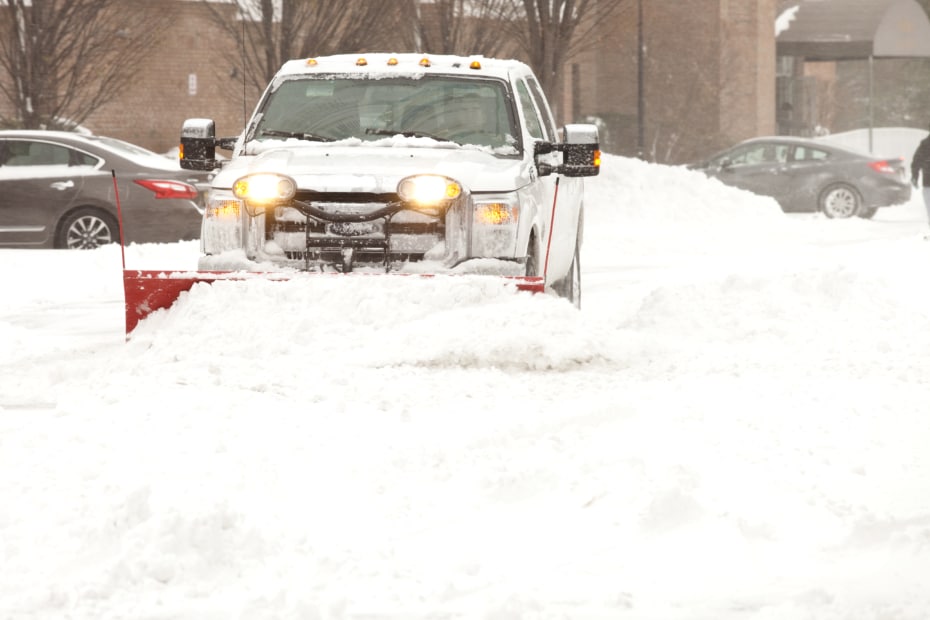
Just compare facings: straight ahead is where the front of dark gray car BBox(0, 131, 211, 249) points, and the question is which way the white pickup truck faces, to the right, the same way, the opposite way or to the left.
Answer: to the left

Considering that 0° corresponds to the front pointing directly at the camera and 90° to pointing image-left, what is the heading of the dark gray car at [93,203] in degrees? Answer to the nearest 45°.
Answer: approximately 90°

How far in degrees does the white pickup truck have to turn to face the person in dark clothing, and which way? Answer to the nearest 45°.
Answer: approximately 135° to its left

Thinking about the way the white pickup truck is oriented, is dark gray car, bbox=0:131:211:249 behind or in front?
behind

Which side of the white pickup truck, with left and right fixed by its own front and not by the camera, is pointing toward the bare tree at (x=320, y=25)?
back

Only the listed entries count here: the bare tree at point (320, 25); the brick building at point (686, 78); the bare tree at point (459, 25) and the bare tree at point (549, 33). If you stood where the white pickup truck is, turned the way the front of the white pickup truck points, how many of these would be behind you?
4

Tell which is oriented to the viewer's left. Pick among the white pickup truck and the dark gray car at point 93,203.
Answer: the dark gray car

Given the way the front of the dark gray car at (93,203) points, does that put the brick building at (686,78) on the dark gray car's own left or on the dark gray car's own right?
on the dark gray car's own right

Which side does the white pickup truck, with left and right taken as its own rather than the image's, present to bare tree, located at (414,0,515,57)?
back

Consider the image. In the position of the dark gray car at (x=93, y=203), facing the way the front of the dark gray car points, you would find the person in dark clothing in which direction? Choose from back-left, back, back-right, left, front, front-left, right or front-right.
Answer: back

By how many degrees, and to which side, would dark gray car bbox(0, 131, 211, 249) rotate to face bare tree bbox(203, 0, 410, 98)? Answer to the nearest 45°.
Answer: approximately 135° to its right

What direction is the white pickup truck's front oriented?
toward the camera

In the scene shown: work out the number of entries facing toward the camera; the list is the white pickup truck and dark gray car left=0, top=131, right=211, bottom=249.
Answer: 1
